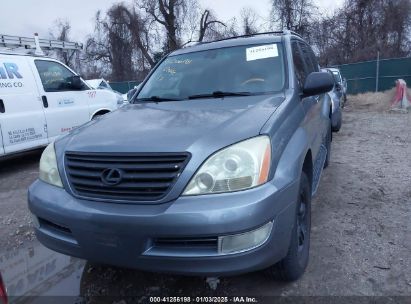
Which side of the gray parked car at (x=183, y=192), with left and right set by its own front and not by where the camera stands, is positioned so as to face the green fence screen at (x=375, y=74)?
back

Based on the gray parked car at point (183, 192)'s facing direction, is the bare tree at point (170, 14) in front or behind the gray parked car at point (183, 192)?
behind

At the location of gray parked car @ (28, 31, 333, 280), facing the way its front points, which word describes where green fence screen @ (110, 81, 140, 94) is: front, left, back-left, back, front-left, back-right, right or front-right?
back-right

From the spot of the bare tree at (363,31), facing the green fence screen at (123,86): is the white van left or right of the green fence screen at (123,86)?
left

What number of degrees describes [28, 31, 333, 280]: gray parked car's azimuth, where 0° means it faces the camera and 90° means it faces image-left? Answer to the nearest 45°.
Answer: approximately 45°

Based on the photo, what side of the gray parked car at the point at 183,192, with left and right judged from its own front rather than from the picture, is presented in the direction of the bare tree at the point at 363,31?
back

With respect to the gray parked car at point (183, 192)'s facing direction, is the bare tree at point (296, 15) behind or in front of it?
behind

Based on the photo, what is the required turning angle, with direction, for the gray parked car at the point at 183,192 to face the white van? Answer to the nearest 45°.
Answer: approximately 90° to its right

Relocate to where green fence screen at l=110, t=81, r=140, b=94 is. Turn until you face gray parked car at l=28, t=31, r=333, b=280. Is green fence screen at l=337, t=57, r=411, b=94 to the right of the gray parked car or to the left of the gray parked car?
left

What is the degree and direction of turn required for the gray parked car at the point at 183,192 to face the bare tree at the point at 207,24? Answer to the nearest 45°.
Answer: approximately 135° to its right
